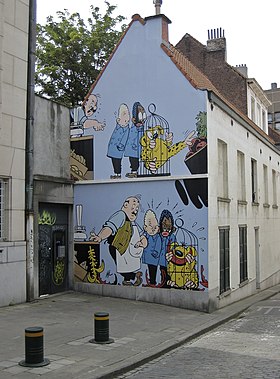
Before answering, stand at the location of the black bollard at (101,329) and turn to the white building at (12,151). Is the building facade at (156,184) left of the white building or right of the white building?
right
